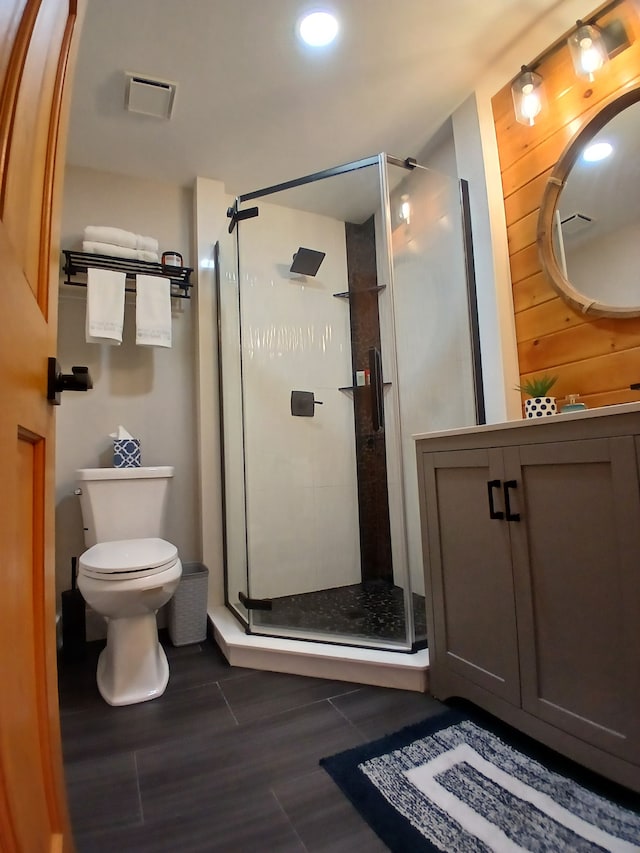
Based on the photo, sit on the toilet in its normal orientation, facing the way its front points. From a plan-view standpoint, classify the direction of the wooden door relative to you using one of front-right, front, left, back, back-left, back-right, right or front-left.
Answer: front

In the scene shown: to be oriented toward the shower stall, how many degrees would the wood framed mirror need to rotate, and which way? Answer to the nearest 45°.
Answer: approximately 45° to its right

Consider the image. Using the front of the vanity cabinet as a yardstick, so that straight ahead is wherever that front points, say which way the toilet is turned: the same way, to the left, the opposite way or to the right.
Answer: to the left

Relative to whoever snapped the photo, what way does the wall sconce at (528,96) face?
facing the viewer and to the left of the viewer

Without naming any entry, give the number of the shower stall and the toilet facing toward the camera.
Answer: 2

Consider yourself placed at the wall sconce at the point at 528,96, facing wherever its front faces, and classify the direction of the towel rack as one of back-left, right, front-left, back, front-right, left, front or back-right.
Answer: front-right

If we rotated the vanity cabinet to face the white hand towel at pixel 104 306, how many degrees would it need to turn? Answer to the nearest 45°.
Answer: approximately 45° to its right

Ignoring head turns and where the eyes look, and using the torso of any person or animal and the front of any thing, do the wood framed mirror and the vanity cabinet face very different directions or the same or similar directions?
same or similar directions

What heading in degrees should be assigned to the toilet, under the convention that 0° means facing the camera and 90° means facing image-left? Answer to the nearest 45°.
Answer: approximately 0°

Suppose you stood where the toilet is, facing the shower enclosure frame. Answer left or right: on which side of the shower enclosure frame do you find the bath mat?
right

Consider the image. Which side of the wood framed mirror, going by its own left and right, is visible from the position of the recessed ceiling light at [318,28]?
front

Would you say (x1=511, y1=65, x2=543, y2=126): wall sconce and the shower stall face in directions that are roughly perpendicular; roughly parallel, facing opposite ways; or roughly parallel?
roughly perpendicular

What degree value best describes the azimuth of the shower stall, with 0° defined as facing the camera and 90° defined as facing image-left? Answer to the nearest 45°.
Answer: approximately 0°

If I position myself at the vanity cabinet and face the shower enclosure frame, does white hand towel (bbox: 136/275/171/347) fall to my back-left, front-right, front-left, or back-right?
front-left
